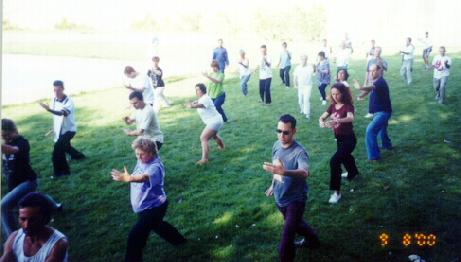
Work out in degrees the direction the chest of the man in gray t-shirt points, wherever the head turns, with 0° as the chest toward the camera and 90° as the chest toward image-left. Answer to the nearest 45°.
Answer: approximately 45°

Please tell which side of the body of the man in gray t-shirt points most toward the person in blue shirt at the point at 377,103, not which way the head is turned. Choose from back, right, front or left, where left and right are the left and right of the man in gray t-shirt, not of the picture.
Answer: back

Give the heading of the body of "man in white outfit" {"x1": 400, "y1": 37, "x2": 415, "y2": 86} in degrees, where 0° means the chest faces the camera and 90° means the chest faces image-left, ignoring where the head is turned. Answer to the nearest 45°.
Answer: approximately 45°

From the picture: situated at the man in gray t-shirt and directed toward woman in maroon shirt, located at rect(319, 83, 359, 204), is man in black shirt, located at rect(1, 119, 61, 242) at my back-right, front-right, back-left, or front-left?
back-left

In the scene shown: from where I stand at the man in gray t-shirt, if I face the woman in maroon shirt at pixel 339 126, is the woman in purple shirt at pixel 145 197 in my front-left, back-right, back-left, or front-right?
back-left

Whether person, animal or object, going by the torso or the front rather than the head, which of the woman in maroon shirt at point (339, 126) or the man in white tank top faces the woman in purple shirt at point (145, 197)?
the woman in maroon shirt at point (339, 126)

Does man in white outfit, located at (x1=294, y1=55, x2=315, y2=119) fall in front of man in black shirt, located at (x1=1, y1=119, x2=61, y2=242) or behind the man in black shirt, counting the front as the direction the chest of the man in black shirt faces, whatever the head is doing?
behind

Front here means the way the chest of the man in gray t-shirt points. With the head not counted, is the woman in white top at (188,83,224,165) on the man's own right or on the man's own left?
on the man's own right

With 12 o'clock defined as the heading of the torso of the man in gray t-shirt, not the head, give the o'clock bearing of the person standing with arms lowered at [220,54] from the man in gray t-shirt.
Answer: The person standing with arms lowered is roughly at 4 o'clock from the man in gray t-shirt.
